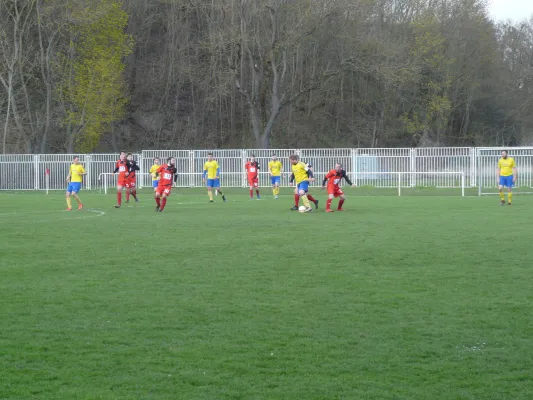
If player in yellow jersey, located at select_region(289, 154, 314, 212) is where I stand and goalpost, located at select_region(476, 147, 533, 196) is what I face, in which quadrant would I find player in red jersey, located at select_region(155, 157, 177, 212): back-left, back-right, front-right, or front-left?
back-left

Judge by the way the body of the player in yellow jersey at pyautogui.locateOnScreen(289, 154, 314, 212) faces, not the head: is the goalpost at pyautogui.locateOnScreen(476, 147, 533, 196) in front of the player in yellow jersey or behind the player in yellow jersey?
behind

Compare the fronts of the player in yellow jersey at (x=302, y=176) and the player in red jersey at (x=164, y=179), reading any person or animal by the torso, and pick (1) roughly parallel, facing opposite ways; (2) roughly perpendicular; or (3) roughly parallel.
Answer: roughly perpendicular

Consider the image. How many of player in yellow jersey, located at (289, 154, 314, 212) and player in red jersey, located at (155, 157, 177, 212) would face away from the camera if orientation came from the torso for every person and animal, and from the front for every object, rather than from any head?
0

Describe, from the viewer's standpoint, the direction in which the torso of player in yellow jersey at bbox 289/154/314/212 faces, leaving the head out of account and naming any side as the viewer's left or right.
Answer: facing the viewer and to the left of the viewer

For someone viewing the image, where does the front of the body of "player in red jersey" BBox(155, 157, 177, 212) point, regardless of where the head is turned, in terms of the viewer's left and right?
facing the viewer and to the right of the viewer

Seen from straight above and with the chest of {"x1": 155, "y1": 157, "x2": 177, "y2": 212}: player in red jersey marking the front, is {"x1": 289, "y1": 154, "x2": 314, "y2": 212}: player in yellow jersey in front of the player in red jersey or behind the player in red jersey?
in front

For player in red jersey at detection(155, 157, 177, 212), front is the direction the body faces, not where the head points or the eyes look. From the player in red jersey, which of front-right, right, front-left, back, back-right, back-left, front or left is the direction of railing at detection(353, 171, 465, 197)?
left

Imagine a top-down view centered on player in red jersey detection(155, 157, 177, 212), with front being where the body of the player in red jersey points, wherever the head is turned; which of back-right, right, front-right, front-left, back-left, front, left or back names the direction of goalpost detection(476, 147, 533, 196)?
left

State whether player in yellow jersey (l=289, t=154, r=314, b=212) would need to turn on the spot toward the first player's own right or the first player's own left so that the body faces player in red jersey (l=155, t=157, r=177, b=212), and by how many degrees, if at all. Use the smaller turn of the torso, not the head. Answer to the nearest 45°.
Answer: approximately 45° to the first player's own right
